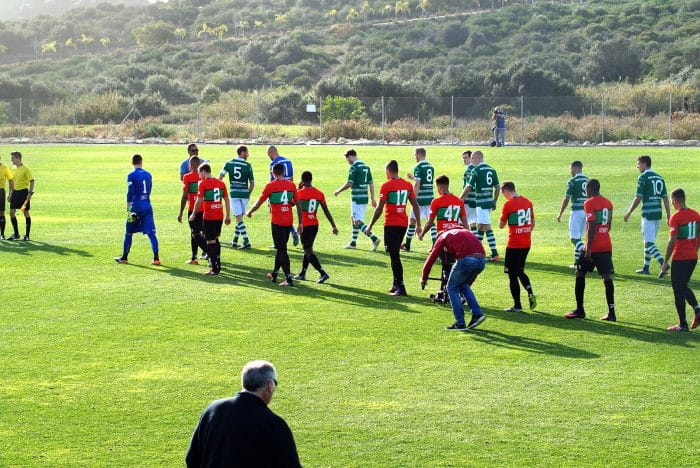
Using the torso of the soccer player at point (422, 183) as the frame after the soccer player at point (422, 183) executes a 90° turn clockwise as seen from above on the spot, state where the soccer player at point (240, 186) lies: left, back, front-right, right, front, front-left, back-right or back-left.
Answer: back-left

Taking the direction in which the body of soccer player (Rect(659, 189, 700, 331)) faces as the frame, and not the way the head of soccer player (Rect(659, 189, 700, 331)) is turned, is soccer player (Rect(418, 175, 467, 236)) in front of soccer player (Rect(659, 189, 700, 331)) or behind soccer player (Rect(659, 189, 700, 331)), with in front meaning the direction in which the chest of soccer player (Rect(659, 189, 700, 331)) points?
in front

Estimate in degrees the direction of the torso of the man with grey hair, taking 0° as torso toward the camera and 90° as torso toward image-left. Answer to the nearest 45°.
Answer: approximately 225°

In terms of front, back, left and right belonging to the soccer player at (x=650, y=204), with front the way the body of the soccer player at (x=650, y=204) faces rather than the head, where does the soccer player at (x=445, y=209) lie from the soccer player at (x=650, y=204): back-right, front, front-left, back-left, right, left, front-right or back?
left

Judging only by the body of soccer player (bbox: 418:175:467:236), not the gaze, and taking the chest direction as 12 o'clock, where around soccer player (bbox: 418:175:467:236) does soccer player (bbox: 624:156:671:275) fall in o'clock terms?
soccer player (bbox: 624:156:671:275) is roughly at 3 o'clock from soccer player (bbox: 418:175:467:236).

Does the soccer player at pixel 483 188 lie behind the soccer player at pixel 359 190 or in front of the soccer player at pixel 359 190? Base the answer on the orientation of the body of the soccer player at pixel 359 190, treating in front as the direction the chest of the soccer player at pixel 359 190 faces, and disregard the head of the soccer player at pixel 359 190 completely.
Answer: behind

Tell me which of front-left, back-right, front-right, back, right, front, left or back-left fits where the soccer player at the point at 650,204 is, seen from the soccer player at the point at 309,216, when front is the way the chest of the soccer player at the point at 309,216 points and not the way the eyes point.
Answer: back-right

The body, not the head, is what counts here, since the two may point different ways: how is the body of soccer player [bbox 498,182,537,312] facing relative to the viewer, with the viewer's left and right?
facing away from the viewer and to the left of the viewer

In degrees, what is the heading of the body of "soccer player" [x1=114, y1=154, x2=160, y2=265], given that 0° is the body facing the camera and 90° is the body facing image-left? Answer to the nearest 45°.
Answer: approximately 135°

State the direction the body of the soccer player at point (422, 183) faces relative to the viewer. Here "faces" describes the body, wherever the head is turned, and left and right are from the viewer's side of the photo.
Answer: facing away from the viewer and to the left of the viewer

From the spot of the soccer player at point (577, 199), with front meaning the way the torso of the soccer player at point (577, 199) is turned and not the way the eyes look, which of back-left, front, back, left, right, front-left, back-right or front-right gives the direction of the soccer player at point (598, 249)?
back-left
